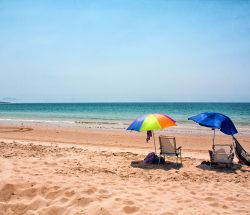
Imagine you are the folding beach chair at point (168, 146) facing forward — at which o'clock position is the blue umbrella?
The blue umbrella is roughly at 2 o'clock from the folding beach chair.

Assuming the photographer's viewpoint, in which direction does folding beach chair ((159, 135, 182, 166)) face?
facing away from the viewer and to the right of the viewer
